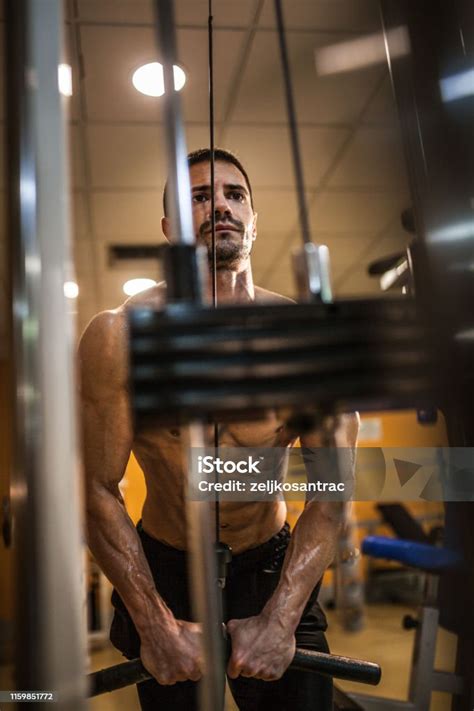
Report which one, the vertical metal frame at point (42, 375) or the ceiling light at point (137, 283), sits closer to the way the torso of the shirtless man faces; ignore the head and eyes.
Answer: the vertical metal frame

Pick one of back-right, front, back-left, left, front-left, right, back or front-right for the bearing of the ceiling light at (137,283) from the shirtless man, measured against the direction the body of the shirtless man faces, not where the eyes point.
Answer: back

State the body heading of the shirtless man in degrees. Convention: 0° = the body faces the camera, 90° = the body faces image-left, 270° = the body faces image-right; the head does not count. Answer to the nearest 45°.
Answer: approximately 0°

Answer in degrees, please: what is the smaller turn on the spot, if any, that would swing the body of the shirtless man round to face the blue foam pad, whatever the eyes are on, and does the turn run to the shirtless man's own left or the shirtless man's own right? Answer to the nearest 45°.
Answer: approximately 135° to the shirtless man's own left

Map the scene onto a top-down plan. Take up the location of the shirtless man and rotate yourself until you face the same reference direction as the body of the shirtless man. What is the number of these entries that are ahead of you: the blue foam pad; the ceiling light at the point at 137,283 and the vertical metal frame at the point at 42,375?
1

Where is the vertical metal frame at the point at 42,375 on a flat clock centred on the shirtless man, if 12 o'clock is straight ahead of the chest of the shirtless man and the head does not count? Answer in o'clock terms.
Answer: The vertical metal frame is roughly at 12 o'clock from the shirtless man.
